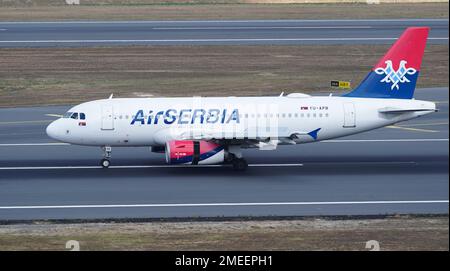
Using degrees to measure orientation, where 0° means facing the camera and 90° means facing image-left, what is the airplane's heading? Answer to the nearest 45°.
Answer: approximately 90°
